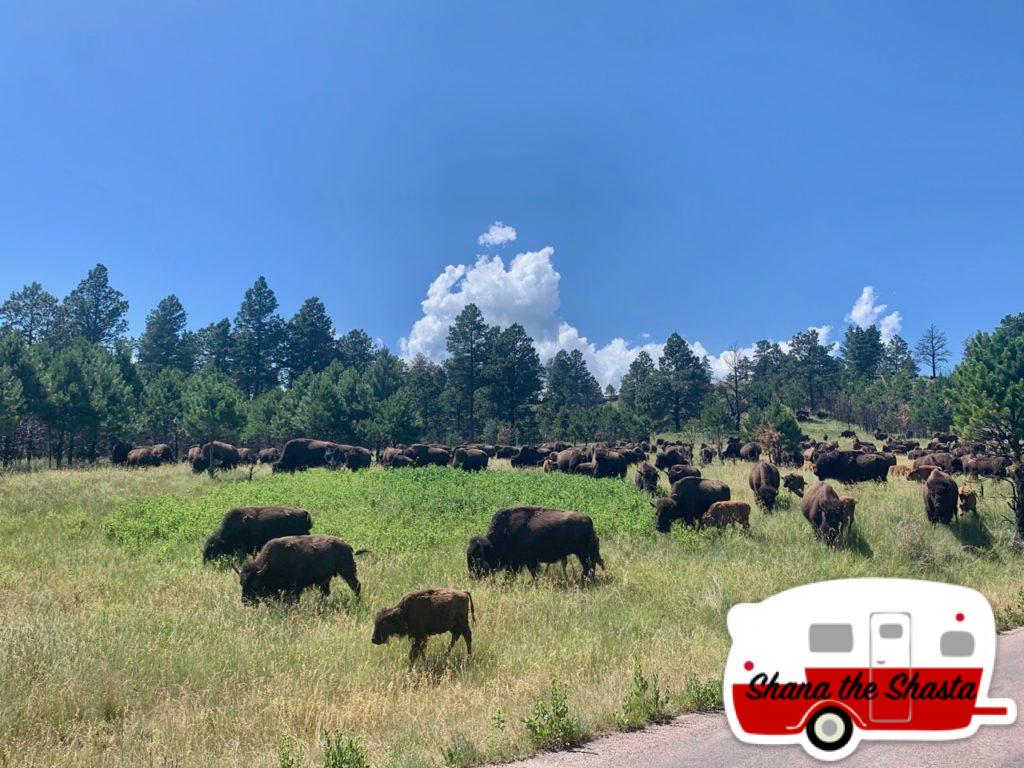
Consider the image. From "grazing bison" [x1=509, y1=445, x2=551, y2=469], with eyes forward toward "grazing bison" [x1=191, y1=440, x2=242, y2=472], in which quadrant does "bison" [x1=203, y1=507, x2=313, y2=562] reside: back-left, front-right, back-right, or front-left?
front-left

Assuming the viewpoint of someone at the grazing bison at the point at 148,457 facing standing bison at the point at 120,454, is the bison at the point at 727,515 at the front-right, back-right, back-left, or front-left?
back-left

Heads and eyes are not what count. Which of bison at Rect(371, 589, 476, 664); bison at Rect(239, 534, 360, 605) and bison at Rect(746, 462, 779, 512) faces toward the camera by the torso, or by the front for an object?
bison at Rect(746, 462, 779, 512)

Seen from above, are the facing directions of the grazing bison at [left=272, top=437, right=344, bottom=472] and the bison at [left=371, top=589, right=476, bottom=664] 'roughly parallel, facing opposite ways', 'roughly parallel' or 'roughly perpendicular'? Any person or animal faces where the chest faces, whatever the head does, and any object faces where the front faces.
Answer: roughly parallel

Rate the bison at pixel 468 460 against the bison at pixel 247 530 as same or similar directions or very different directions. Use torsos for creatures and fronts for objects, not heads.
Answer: same or similar directions

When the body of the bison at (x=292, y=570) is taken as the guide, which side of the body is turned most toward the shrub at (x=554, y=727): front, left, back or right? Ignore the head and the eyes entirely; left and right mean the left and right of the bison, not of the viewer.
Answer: left

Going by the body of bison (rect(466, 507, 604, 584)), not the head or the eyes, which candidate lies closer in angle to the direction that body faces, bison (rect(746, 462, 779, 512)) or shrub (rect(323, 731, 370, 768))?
the shrub

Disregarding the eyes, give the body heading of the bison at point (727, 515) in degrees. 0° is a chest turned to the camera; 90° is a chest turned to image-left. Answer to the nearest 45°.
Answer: approximately 90°

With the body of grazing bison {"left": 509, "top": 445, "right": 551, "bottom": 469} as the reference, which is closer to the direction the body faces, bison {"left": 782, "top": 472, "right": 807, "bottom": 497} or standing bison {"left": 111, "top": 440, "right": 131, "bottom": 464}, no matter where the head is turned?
the standing bison

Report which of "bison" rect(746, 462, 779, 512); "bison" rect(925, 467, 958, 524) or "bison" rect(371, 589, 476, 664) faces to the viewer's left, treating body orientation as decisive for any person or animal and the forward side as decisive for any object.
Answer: "bison" rect(371, 589, 476, 664)

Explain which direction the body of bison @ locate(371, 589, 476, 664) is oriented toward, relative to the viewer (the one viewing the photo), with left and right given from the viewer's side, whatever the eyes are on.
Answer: facing to the left of the viewer

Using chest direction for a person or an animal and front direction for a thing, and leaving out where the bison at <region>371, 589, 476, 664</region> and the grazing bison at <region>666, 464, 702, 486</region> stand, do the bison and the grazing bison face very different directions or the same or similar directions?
same or similar directions

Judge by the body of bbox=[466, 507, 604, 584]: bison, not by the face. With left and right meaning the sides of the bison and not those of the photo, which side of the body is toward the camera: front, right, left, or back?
left

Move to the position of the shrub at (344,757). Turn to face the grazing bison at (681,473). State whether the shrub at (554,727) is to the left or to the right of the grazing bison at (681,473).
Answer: right

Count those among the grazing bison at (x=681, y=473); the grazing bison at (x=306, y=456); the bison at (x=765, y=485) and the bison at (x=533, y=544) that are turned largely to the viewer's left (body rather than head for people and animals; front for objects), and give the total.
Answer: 3
